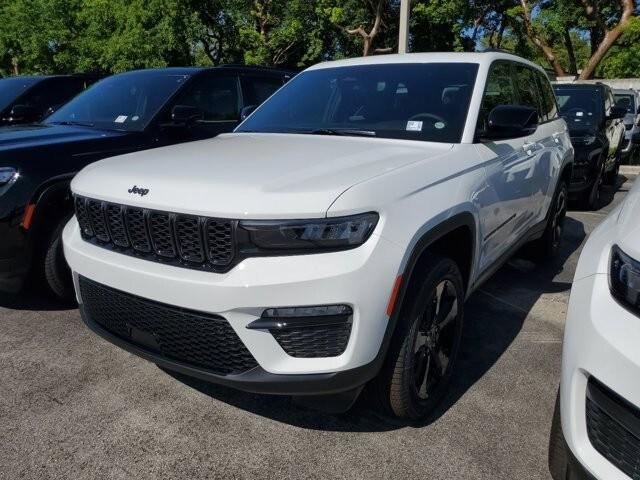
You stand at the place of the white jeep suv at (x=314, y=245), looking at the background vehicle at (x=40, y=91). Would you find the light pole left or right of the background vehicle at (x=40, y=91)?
right

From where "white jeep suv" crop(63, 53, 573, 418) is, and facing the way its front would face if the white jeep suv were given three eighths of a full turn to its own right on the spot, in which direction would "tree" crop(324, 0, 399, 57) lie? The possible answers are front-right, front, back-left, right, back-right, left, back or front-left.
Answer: front

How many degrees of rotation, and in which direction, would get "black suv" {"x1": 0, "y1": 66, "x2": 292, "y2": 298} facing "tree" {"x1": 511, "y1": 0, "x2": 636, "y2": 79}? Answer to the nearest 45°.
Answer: approximately 180°

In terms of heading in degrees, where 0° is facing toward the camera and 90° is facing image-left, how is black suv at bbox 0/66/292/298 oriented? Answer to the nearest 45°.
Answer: approximately 45°

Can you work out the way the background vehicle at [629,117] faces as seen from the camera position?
facing the viewer and to the left of the viewer

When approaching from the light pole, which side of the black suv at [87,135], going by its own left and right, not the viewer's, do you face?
back

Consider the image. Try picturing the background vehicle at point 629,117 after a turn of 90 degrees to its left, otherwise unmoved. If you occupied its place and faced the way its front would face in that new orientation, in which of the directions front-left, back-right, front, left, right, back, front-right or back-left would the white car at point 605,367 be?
front-right

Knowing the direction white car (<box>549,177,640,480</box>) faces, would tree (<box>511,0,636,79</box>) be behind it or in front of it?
behind

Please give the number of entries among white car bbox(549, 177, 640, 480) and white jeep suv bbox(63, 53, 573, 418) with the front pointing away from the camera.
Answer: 0

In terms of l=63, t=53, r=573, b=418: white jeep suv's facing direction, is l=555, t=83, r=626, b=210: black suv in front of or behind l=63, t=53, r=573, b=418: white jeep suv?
behind
